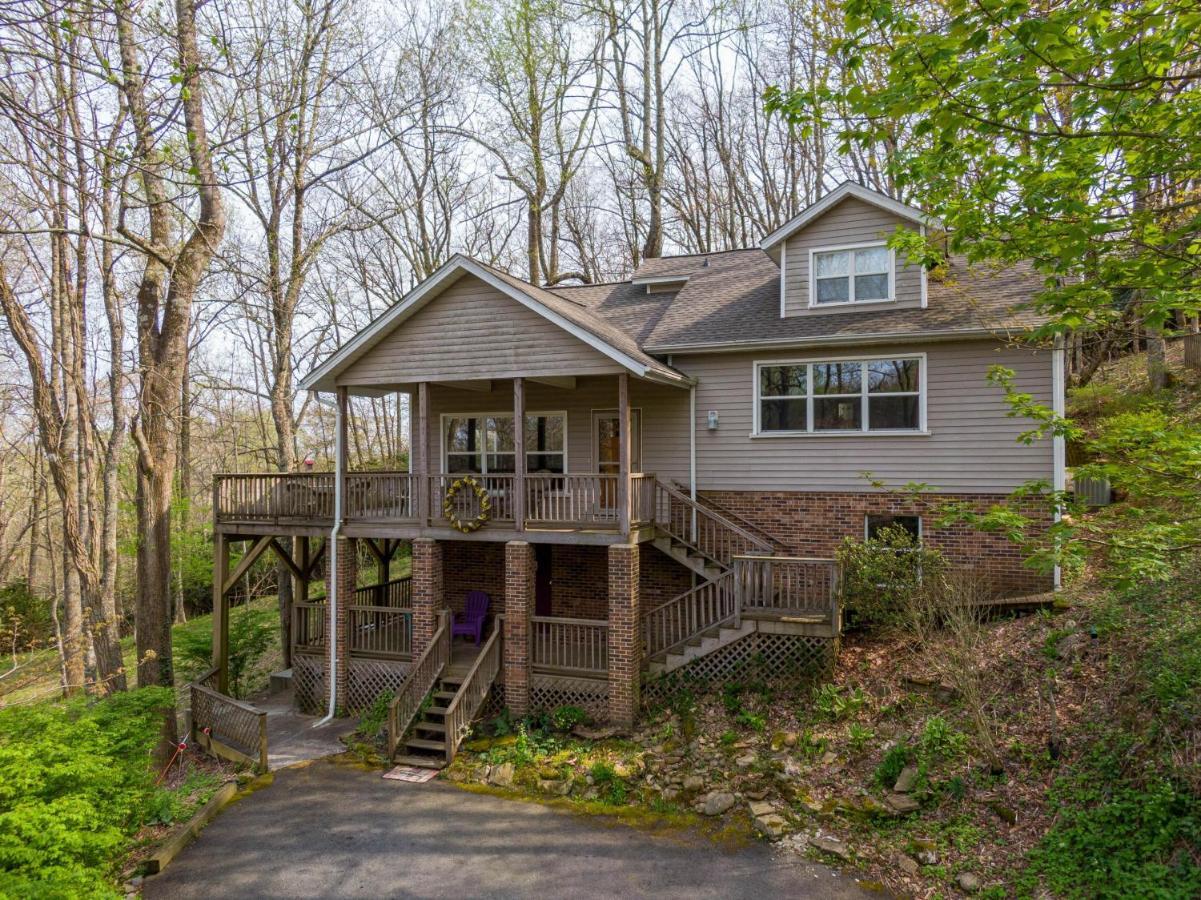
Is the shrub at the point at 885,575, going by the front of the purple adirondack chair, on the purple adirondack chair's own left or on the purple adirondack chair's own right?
on the purple adirondack chair's own left

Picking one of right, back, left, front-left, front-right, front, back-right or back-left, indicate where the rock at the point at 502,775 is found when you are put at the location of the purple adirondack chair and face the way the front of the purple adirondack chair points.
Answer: front-left

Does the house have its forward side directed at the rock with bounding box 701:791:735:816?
yes

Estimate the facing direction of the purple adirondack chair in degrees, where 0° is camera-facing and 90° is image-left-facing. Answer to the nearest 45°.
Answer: approximately 45°

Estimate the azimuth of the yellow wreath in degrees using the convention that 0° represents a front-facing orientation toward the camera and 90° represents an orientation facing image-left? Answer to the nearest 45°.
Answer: approximately 0°

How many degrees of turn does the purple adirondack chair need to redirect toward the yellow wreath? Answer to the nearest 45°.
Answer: approximately 45° to its left

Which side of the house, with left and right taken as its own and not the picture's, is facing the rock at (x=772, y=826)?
front

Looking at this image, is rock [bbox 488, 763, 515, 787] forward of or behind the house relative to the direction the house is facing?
forward

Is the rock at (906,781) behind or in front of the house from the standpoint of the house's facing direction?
in front

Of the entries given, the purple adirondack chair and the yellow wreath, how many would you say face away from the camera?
0
